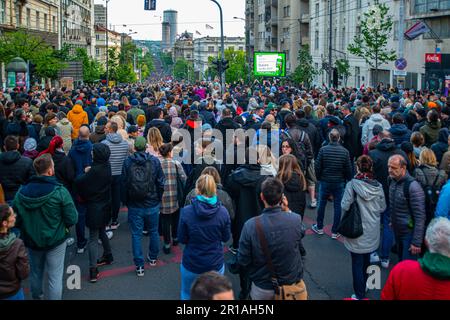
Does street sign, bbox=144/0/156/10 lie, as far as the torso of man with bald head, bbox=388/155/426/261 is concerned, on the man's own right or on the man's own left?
on the man's own right

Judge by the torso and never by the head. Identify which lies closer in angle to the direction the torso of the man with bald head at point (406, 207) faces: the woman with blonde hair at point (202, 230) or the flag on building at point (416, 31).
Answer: the woman with blonde hair

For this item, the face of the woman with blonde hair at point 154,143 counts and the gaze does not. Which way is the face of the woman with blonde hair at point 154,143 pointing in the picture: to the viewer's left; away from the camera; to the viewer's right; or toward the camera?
away from the camera

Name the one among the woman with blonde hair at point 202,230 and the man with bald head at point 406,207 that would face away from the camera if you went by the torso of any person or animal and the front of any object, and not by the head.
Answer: the woman with blonde hair

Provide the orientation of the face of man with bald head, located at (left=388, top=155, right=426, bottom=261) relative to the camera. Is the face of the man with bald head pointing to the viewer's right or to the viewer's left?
to the viewer's left

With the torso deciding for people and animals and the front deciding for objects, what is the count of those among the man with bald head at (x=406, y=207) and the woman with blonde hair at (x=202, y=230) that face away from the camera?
1

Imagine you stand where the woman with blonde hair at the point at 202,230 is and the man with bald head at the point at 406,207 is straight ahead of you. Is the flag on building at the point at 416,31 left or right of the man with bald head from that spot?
left

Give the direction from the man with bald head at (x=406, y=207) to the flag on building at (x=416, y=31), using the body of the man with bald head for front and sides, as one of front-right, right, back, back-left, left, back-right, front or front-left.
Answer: back-right

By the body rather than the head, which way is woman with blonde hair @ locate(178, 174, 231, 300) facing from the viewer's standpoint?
away from the camera

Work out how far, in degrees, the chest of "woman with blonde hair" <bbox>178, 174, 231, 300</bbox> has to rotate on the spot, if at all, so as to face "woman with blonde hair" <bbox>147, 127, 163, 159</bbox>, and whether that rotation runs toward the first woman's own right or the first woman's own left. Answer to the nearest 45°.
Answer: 0° — they already face them

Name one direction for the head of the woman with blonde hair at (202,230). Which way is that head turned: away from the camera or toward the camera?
away from the camera

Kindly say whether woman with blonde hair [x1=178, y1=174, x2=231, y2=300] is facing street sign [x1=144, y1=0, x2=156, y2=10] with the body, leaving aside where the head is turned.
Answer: yes

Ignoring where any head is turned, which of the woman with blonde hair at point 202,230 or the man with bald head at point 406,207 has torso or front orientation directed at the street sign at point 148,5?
the woman with blonde hair

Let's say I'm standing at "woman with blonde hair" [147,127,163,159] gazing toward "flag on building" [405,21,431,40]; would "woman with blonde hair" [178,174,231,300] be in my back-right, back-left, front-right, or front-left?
back-right

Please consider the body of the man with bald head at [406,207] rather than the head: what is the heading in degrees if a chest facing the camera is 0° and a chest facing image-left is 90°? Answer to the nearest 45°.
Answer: approximately 45°
